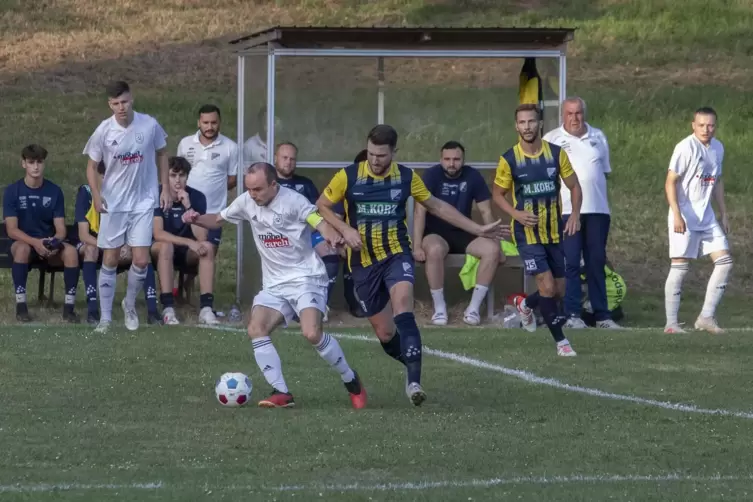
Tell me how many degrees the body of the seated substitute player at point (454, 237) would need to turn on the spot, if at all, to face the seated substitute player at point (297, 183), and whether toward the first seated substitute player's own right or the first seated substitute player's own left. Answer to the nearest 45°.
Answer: approximately 90° to the first seated substitute player's own right

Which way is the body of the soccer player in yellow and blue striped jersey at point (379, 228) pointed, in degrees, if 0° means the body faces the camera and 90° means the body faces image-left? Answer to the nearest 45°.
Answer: approximately 0°

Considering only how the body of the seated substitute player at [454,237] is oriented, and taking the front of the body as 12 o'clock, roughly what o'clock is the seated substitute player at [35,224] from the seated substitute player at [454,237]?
the seated substitute player at [35,224] is roughly at 3 o'clock from the seated substitute player at [454,237].

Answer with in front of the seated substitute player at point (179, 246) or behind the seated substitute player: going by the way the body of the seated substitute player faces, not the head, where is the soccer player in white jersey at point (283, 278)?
in front

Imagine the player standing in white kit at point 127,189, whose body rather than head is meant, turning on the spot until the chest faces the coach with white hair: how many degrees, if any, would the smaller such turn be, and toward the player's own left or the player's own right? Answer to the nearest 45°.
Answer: approximately 90° to the player's own left

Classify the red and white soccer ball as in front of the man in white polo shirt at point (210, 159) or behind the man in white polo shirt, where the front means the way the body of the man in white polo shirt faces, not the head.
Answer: in front

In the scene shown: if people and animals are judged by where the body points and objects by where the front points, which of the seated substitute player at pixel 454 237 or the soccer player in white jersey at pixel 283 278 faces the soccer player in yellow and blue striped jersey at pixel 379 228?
the seated substitute player

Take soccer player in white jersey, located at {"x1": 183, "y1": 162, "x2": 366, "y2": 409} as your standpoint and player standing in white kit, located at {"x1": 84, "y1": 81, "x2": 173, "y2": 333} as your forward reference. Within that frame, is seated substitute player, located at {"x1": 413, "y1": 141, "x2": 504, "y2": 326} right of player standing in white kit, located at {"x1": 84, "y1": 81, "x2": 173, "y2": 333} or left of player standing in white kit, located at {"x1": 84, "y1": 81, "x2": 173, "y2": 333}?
right

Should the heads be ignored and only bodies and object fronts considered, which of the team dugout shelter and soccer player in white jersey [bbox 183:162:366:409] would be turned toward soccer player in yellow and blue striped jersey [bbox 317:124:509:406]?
the team dugout shelter

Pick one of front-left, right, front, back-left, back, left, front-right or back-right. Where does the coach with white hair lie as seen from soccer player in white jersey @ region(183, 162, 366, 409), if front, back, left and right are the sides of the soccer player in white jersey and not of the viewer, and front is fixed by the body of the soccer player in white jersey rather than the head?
back

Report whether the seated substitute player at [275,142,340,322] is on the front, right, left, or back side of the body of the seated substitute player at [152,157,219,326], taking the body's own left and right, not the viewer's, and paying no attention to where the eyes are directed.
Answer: left

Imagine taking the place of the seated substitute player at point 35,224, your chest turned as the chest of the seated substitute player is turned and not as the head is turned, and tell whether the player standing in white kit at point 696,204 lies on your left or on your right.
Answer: on your left
